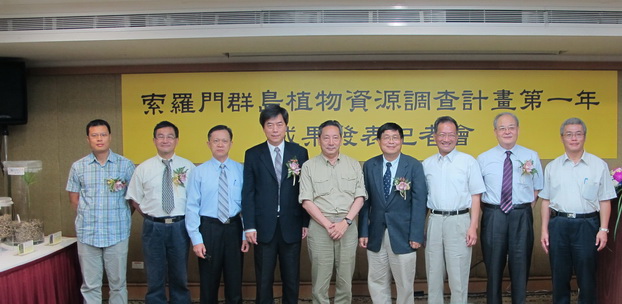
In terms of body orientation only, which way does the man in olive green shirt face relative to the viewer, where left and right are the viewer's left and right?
facing the viewer

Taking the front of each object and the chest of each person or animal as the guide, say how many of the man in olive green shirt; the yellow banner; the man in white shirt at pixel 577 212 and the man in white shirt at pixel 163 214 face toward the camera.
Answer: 4

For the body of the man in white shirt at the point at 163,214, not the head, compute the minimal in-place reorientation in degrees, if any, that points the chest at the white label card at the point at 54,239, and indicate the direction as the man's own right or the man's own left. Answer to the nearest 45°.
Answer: approximately 135° to the man's own right

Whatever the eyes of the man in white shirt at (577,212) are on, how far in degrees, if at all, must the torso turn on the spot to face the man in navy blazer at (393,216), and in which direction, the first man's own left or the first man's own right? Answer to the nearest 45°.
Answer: approximately 45° to the first man's own right

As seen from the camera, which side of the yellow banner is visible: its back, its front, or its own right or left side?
front

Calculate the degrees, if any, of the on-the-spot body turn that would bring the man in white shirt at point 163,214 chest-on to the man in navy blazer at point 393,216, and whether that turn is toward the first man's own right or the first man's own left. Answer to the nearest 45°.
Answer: approximately 45° to the first man's own left

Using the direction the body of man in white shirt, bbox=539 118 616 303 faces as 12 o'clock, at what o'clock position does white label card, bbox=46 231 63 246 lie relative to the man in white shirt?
The white label card is roughly at 2 o'clock from the man in white shirt.

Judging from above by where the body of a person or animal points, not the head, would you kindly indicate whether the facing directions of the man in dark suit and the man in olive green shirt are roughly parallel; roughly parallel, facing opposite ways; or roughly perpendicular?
roughly parallel

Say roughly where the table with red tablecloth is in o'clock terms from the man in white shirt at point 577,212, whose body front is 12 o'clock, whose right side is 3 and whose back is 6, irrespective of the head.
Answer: The table with red tablecloth is roughly at 2 o'clock from the man in white shirt.

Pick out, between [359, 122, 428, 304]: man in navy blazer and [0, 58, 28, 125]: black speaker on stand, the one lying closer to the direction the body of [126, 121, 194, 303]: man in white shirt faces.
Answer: the man in navy blazer

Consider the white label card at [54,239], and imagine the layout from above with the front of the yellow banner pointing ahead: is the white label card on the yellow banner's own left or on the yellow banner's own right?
on the yellow banner's own right

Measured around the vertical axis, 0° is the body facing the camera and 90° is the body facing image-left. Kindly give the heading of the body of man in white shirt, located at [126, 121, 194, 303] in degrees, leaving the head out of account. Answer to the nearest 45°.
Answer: approximately 0°

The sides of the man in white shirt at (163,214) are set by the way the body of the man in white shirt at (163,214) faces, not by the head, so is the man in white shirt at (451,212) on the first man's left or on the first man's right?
on the first man's left

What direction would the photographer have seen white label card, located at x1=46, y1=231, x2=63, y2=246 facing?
facing the viewer and to the right of the viewer

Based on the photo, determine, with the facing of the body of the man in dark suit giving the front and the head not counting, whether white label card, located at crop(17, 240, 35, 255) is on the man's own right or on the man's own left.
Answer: on the man's own right
